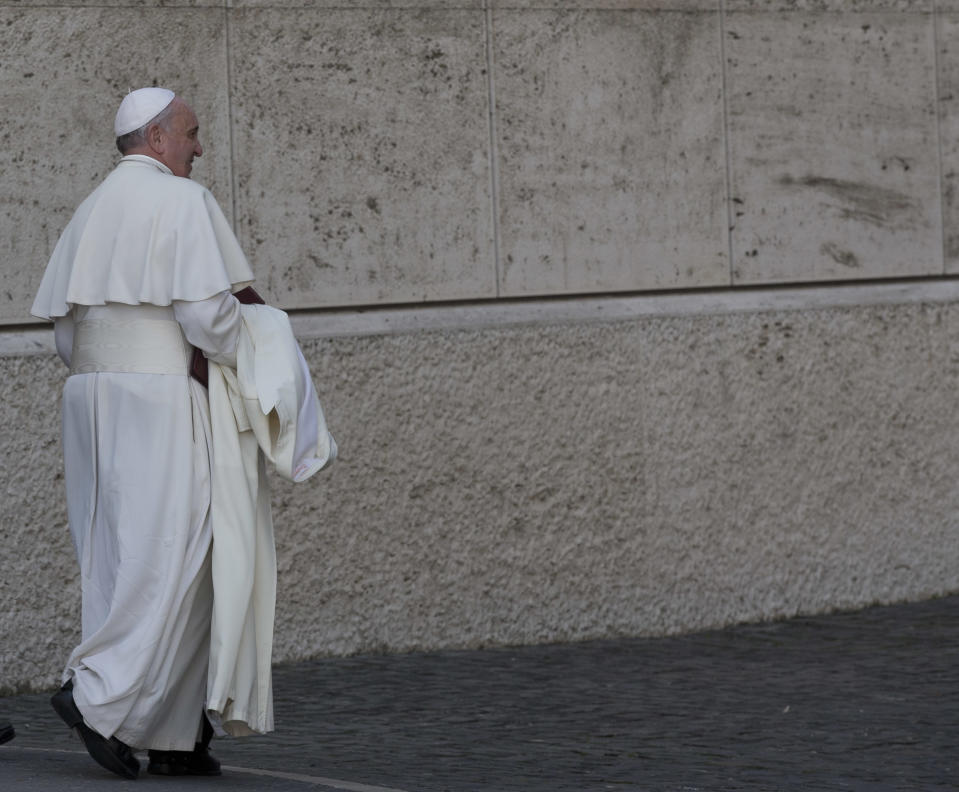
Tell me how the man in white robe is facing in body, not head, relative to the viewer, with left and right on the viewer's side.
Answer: facing away from the viewer and to the right of the viewer

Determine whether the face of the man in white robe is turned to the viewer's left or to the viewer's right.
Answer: to the viewer's right
